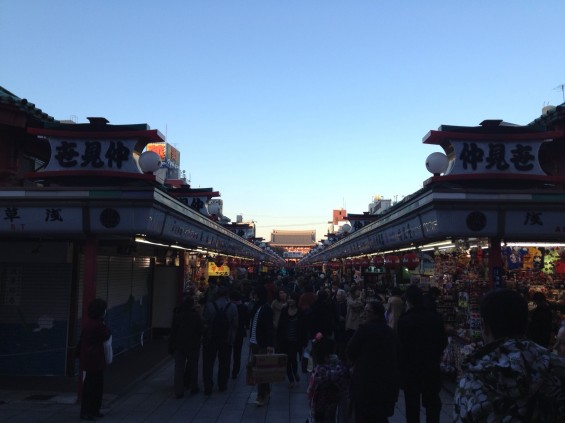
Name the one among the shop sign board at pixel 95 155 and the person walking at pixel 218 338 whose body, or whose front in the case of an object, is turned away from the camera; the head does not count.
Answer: the person walking

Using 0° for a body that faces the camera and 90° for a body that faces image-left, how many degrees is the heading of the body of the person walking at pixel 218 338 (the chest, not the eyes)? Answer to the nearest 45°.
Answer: approximately 180°

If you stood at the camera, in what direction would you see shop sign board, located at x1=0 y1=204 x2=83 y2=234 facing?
facing the viewer

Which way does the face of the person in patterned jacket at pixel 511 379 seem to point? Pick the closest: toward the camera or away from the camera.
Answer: away from the camera

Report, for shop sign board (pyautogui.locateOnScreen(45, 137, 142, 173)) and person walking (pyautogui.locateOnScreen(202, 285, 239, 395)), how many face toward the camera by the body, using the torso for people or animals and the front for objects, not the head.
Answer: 1

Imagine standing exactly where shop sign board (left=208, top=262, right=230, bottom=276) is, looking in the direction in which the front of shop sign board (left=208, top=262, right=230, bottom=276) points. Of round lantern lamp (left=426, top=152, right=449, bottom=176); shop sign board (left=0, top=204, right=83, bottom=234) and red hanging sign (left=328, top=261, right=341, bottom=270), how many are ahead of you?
2

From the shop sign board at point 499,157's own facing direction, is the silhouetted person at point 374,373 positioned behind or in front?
in front

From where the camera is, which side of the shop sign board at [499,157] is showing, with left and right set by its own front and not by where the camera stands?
front

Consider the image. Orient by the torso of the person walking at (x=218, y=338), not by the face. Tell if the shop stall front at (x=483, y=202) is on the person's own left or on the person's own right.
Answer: on the person's own right
